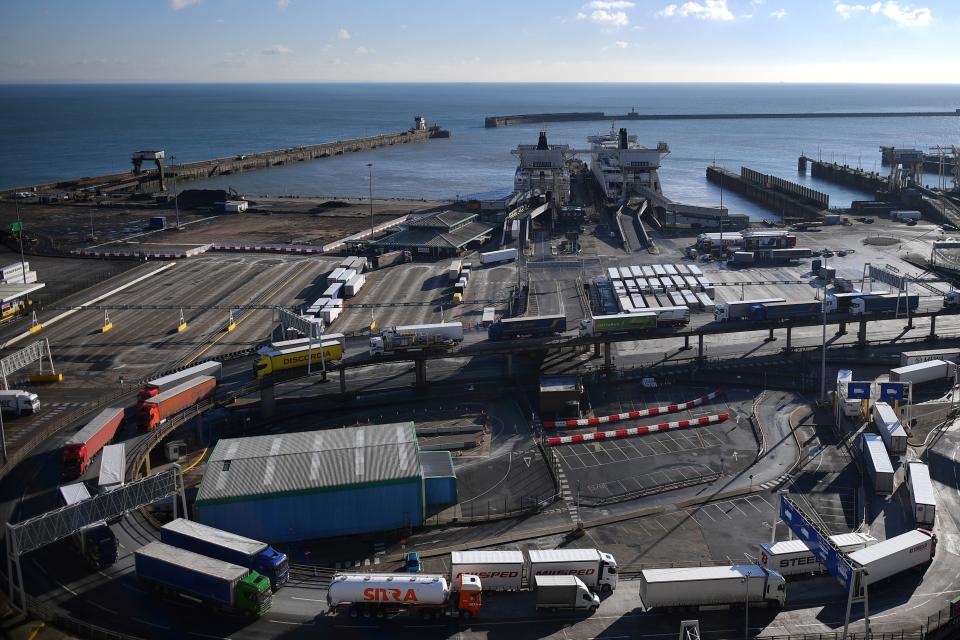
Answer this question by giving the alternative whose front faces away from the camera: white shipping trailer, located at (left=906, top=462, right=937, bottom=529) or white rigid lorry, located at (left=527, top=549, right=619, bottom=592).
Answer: the white shipping trailer

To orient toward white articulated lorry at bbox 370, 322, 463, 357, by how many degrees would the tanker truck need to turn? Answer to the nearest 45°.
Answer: approximately 90° to its left

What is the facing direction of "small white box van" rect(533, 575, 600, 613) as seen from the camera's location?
facing to the right of the viewer

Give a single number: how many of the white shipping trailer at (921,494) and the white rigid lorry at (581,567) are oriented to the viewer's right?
1

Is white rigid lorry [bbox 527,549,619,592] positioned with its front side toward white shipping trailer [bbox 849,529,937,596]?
yes

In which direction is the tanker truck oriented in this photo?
to the viewer's right

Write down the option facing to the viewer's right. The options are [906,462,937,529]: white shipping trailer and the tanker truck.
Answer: the tanker truck

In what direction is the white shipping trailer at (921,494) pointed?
away from the camera

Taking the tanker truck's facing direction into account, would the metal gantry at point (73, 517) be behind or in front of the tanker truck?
behind

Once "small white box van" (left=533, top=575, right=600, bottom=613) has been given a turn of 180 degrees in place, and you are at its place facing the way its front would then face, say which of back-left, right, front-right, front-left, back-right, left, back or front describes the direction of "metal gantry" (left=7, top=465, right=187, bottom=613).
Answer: front

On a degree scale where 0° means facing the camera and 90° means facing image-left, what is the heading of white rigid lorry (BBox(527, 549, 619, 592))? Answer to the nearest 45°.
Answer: approximately 270°

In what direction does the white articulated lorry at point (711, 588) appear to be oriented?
to the viewer's right
